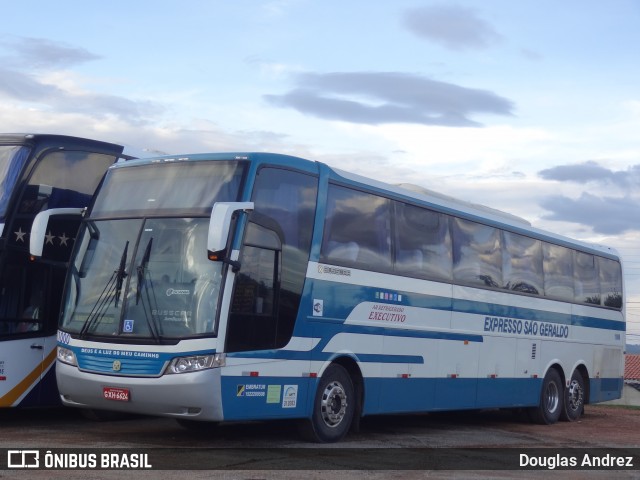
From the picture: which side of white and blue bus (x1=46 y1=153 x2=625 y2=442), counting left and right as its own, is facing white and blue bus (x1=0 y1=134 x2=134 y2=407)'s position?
right

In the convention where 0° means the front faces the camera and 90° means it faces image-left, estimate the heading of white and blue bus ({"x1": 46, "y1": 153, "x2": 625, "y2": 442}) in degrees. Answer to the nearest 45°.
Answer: approximately 45°
